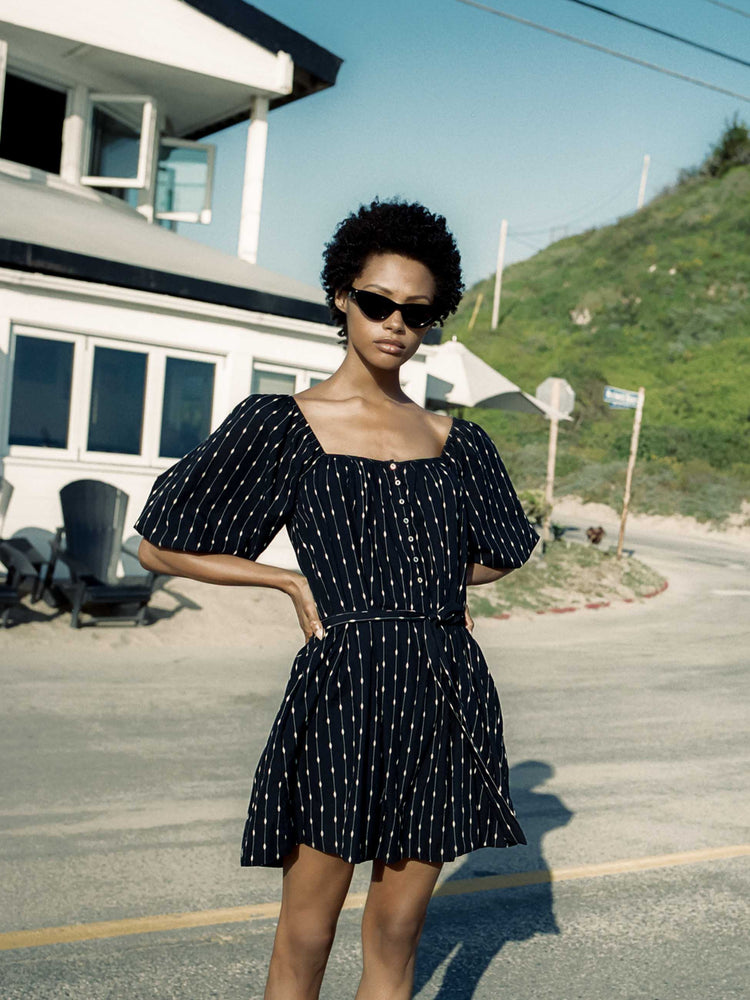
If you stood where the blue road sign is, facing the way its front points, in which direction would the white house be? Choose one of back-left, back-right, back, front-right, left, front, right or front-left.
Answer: front-right

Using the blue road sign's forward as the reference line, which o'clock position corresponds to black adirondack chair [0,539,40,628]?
The black adirondack chair is roughly at 1 o'clock from the blue road sign.

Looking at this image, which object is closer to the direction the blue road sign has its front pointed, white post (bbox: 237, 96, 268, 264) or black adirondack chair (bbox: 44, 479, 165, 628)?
the black adirondack chair

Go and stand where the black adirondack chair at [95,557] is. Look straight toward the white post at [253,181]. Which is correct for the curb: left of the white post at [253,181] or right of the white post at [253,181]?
right

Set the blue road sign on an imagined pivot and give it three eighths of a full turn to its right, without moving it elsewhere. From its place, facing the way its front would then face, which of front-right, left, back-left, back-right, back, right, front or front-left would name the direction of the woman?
back-left

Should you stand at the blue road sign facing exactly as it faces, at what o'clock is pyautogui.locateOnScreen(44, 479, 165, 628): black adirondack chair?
The black adirondack chair is roughly at 1 o'clock from the blue road sign.

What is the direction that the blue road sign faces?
toward the camera

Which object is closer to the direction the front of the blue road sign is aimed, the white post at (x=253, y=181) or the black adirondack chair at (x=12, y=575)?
the black adirondack chair
